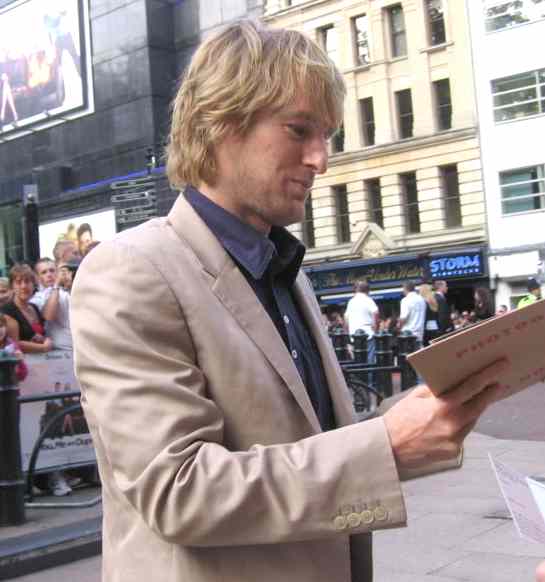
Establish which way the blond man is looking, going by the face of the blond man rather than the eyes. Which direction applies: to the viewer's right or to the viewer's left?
to the viewer's right

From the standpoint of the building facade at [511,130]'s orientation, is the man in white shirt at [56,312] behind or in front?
in front

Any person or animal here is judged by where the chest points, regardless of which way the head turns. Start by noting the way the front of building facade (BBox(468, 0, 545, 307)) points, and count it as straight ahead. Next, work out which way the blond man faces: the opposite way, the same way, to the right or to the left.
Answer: to the left

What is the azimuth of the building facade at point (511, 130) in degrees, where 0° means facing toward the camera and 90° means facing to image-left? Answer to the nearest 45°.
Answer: approximately 45°

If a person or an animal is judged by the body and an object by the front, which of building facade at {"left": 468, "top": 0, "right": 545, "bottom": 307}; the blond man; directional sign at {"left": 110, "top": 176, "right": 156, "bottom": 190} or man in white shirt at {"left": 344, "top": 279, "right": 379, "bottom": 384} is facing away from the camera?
the man in white shirt

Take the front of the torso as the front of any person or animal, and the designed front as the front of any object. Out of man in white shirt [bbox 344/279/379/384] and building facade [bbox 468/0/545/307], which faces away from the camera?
the man in white shirt

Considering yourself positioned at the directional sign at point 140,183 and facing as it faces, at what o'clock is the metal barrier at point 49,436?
The metal barrier is roughly at 12 o'clock from the directional sign.

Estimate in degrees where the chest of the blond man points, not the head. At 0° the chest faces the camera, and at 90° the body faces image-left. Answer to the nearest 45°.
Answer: approximately 315°

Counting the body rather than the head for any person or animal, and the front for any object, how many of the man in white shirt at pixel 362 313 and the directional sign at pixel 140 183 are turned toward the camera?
1

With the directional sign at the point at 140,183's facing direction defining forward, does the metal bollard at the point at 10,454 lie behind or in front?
in front

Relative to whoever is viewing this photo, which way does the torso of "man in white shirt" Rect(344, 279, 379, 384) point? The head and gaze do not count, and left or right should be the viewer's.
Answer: facing away from the viewer

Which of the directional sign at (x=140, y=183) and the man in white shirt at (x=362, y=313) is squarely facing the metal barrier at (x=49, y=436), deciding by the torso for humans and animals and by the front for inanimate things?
the directional sign
